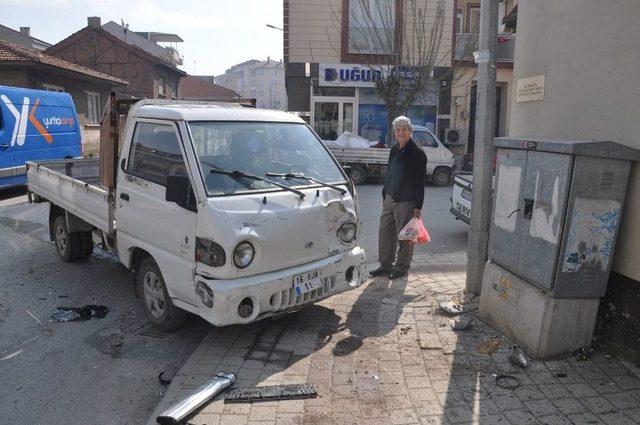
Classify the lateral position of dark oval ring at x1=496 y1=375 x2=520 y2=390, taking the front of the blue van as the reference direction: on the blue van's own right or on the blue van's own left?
on the blue van's own left

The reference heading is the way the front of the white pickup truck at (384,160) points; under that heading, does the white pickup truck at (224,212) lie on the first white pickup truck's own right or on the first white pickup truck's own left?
on the first white pickup truck's own right

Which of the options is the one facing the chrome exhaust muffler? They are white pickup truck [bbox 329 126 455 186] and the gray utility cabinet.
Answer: the gray utility cabinet

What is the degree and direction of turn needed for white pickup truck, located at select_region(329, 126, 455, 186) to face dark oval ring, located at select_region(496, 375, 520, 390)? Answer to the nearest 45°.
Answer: approximately 90° to its right

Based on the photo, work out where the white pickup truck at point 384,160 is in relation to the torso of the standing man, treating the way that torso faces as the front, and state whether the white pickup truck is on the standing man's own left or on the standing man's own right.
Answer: on the standing man's own right

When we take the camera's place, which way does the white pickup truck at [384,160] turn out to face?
facing to the right of the viewer

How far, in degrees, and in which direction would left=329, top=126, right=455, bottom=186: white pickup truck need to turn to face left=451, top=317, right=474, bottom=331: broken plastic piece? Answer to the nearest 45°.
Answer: approximately 90° to its right

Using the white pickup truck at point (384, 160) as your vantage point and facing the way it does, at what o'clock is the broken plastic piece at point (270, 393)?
The broken plastic piece is roughly at 3 o'clock from the white pickup truck.

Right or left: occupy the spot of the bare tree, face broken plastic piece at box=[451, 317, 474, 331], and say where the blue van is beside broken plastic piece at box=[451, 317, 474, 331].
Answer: right

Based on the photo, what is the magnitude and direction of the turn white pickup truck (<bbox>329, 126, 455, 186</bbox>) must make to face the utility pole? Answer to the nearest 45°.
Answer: approximately 90° to its right
